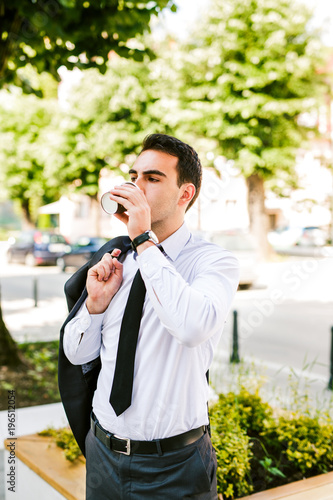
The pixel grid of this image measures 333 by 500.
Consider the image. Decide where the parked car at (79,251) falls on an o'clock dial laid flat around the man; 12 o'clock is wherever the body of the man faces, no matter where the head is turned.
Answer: The parked car is roughly at 4 o'clock from the man.

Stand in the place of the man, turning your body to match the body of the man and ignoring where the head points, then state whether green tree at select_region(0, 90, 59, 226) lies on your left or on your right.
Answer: on your right
